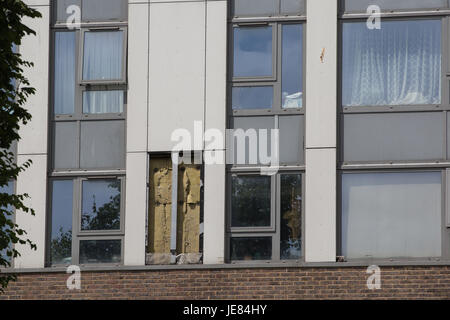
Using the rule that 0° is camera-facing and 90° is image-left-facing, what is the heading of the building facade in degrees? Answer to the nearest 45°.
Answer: approximately 0°
